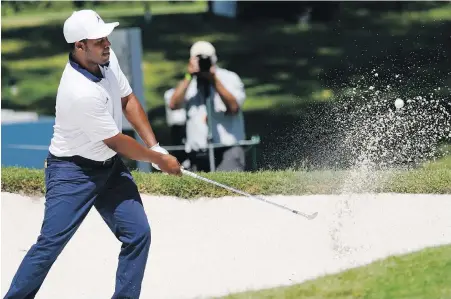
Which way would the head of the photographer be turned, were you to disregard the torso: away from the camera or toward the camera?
toward the camera

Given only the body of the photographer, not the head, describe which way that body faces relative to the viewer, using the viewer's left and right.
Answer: facing the viewer

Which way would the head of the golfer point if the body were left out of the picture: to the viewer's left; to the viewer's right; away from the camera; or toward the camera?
to the viewer's right

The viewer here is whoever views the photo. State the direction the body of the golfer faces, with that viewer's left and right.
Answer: facing the viewer and to the right of the viewer

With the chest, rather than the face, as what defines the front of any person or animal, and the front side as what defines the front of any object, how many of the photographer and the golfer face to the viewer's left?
0

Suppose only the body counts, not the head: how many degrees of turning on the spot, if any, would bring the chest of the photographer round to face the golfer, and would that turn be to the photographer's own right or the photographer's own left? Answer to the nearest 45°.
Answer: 0° — they already face them

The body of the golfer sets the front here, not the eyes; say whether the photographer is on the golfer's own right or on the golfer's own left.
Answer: on the golfer's own left
